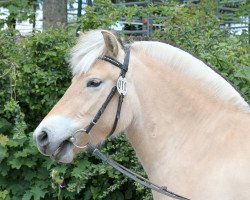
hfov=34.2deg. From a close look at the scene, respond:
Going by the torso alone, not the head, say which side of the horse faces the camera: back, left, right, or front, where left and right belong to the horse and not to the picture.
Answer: left

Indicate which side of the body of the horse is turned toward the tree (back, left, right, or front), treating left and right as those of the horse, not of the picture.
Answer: right
